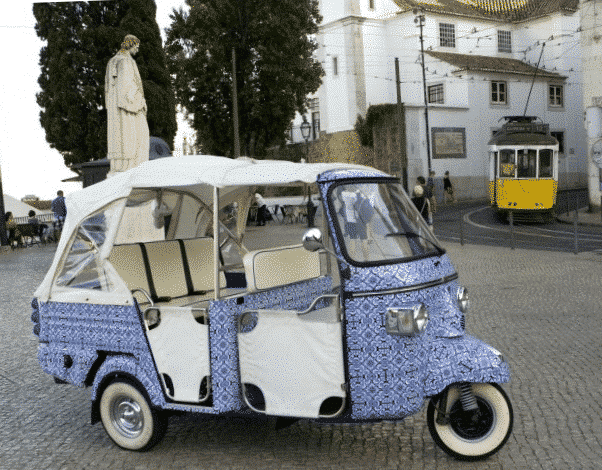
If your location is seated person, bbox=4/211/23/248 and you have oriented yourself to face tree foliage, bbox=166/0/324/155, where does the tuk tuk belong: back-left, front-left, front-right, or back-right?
back-right

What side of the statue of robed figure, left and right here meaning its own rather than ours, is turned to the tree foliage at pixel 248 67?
left

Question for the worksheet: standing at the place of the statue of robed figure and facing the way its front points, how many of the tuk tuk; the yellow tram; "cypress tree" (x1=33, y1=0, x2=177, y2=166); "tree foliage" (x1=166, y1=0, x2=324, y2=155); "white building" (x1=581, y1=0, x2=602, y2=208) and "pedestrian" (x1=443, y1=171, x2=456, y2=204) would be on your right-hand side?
1
